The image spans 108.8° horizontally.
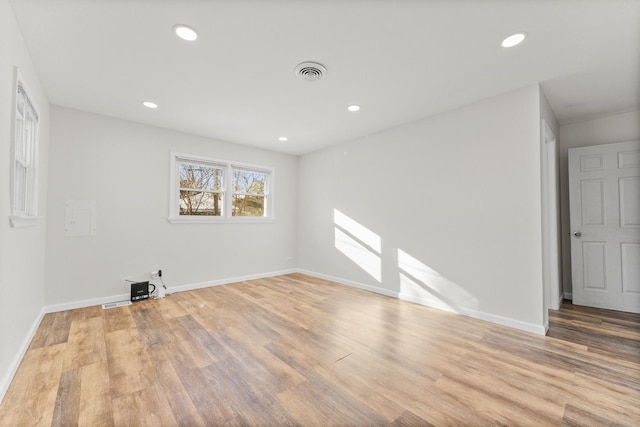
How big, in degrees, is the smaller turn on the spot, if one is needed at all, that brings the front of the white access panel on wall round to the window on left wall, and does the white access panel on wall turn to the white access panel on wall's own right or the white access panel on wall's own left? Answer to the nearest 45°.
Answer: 0° — it already faces it

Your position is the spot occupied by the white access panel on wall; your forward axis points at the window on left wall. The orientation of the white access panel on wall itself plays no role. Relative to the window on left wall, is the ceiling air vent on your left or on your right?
left

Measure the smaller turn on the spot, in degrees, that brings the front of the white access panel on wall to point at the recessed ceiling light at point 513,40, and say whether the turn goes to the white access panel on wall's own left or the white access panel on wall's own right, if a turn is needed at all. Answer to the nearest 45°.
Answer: approximately 45° to the white access panel on wall's own left

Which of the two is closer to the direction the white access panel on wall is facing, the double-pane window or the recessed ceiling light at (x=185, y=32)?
the recessed ceiling light

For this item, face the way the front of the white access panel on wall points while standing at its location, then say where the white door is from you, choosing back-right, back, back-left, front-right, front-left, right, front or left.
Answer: front-left

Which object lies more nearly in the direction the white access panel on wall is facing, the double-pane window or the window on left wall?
the window on left wall

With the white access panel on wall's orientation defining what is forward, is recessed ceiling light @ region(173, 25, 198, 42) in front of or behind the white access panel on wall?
in front

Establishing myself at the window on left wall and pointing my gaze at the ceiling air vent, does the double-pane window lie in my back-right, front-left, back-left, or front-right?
front-left

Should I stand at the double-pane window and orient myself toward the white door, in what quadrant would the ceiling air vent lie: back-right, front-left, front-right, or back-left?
front-right

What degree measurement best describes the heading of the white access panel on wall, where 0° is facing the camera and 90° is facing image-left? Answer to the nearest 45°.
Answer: approximately 0°

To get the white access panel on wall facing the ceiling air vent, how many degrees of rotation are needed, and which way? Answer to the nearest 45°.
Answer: approximately 45° to its left

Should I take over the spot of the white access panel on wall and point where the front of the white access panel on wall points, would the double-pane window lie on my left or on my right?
on my left

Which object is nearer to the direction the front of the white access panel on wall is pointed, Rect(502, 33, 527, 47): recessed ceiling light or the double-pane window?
the recessed ceiling light
